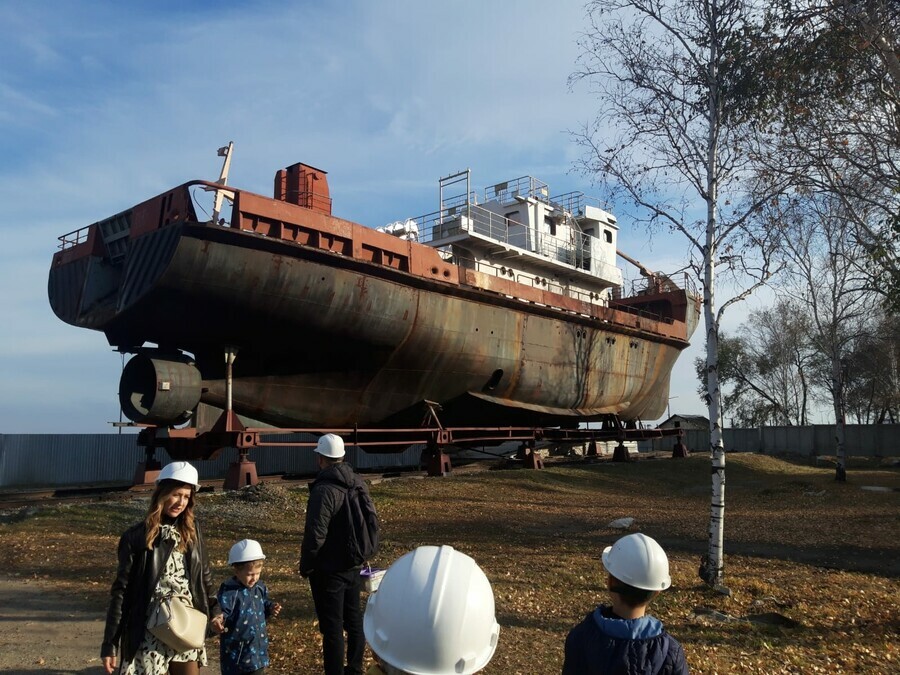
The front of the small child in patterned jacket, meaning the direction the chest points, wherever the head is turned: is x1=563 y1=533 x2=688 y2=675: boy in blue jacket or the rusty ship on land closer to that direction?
the boy in blue jacket

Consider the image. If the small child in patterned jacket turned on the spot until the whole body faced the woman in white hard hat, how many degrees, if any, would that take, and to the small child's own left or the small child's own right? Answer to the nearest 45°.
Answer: approximately 90° to the small child's own right

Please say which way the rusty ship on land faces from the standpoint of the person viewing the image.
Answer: facing away from the viewer and to the right of the viewer

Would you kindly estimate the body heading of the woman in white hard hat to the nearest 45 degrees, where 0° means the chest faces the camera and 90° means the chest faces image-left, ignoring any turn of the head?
approximately 315°

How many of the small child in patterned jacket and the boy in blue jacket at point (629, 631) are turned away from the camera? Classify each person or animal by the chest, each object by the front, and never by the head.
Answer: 1

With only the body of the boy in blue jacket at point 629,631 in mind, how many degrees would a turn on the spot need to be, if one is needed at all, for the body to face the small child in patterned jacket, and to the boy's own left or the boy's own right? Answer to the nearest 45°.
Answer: approximately 45° to the boy's own left

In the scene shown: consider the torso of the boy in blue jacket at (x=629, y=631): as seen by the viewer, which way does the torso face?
away from the camera

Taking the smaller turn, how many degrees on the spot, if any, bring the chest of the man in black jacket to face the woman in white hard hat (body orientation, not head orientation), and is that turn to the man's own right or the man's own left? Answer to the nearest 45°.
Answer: approximately 90° to the man's own left

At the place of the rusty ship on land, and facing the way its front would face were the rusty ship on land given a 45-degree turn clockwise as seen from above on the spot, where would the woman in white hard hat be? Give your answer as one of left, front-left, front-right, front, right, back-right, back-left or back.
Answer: right

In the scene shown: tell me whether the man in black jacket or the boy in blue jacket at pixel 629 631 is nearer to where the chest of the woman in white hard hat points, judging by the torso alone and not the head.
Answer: the boy in blue jacket

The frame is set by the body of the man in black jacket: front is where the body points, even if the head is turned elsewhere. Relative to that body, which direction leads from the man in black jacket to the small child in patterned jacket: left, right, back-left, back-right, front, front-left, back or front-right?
left

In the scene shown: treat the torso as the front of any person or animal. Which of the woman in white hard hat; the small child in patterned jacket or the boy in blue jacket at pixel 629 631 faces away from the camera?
the boy in blue jacket

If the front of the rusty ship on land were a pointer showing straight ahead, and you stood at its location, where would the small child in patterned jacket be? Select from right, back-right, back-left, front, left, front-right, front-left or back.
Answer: back-right

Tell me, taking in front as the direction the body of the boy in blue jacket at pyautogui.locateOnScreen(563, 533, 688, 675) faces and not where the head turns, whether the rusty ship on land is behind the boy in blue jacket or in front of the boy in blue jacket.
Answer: in front

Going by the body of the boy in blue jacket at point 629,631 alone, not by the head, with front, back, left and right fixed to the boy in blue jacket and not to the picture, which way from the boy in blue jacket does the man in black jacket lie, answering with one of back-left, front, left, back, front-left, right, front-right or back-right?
front-left

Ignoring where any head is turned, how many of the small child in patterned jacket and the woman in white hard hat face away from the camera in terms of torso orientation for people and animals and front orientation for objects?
0

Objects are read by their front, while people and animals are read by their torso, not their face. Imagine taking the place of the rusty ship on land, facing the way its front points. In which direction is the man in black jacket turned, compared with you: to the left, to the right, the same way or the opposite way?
to the left

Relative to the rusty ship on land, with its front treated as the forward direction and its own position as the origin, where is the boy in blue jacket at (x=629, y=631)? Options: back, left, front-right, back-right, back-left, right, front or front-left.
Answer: back-right
